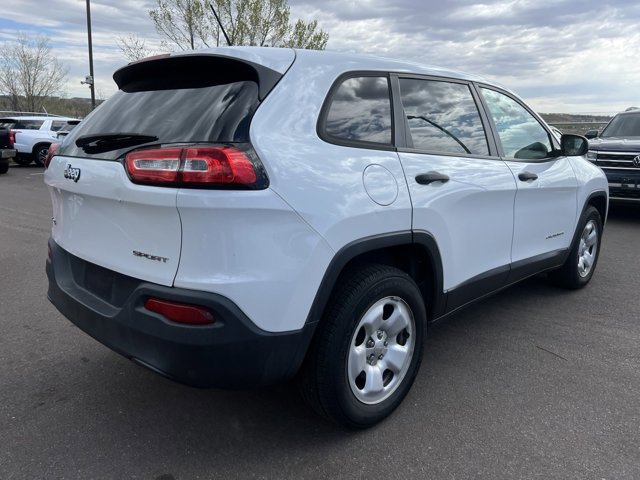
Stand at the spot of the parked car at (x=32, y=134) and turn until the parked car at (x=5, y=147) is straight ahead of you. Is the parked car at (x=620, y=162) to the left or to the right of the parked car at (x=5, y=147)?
left

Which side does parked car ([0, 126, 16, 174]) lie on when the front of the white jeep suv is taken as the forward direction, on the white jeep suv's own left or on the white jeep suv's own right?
on the white jeep suv's own left

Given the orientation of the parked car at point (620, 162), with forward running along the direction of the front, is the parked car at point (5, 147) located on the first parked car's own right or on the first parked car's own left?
on the first parked car's own right

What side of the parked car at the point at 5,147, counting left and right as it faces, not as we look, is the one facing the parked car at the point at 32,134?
right

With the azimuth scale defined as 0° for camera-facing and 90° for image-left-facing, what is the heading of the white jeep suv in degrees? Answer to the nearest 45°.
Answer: approximately 225°

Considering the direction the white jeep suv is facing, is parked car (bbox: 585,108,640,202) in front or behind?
in front

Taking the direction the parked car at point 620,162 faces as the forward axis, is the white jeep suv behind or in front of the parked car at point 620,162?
in front
